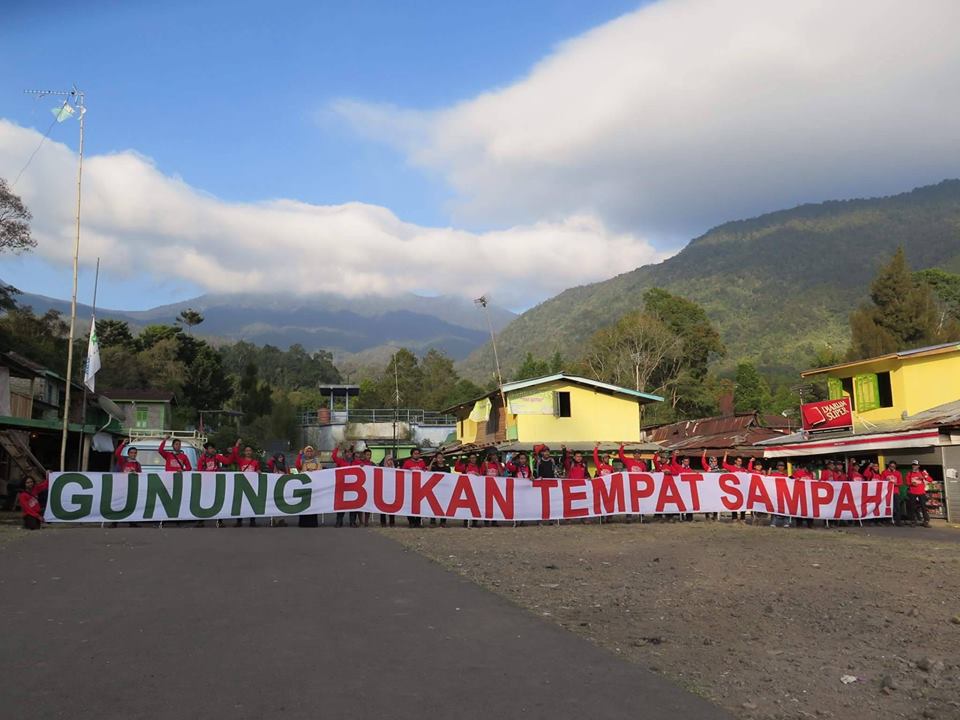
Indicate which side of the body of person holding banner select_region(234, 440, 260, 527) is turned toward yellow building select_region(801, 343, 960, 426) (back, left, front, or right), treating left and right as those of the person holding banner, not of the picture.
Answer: left

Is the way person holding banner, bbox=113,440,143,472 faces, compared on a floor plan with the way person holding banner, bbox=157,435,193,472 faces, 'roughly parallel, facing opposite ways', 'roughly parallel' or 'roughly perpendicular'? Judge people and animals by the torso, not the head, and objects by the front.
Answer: roughly parallel

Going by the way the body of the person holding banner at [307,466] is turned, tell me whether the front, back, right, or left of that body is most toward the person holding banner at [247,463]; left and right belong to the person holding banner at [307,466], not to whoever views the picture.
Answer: right

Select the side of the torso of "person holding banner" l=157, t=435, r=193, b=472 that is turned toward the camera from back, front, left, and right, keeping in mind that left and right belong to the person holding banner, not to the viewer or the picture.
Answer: front

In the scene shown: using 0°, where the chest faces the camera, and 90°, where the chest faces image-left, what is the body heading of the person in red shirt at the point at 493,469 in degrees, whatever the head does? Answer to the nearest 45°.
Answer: approximately 0°

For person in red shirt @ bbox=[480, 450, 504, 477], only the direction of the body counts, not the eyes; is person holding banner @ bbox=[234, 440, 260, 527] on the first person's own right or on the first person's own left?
on the first person's own right

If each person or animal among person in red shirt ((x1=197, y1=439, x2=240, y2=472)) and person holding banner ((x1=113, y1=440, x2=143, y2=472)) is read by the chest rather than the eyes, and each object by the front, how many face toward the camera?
2

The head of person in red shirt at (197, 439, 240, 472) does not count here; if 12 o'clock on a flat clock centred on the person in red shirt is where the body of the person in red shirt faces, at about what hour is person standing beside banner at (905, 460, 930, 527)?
The person standing beside banner is roughly at 9 o'clock from the person in red shirt.

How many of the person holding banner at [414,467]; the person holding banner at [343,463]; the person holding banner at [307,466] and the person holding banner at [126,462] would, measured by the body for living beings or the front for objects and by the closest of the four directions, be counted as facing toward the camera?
4

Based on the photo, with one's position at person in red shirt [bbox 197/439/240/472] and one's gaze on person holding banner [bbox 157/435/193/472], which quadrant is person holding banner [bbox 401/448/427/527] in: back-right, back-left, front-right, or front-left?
back-left

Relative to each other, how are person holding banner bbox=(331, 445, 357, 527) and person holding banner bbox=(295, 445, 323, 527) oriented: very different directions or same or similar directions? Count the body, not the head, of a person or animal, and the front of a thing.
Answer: same or similar directions

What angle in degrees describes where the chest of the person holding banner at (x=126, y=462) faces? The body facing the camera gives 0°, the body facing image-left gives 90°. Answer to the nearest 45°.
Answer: approximately 0°

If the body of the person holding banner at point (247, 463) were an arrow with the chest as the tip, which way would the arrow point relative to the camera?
toward the camera

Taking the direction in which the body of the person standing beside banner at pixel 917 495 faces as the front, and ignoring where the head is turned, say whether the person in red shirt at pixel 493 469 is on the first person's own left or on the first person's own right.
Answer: on the first person's own right

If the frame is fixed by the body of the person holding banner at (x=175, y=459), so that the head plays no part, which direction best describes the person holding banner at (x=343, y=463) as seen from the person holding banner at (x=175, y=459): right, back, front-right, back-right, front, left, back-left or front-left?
left
